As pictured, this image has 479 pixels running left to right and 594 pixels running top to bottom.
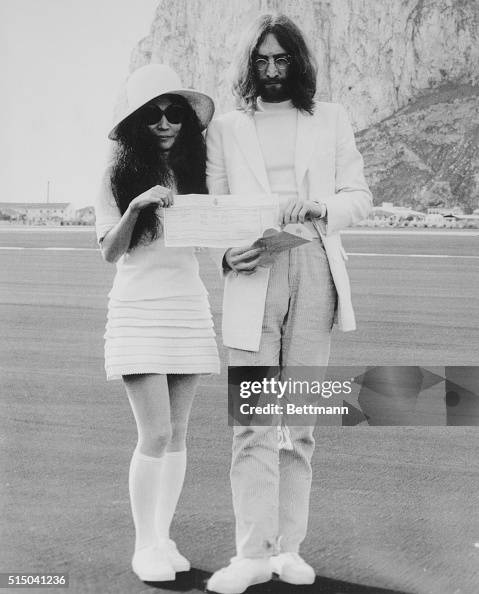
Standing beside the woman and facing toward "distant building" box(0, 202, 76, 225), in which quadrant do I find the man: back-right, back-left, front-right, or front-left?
back-right

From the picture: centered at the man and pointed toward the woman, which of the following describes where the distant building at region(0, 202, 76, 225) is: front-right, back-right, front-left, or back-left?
front-right

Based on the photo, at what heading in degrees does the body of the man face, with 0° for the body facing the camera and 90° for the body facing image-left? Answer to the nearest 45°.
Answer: approximately 0°

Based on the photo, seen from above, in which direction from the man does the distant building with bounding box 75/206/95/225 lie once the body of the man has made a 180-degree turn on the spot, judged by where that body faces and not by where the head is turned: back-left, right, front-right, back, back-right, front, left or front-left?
front-left

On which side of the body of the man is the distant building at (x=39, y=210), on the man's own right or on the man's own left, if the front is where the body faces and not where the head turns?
on the man's own right
